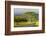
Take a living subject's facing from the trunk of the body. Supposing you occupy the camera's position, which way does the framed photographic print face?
facing the viewer and to the right of the viewer
